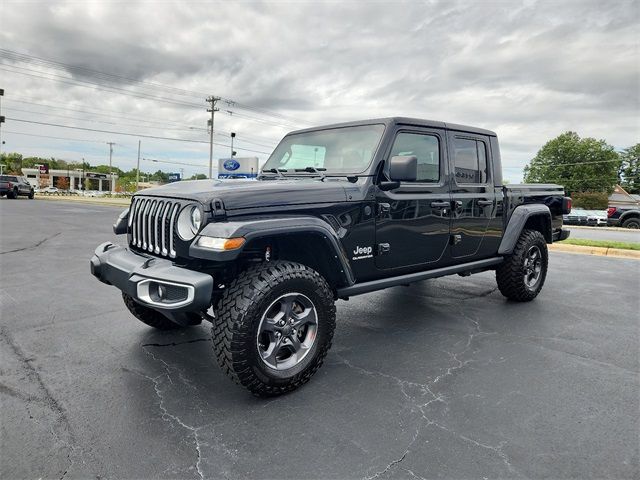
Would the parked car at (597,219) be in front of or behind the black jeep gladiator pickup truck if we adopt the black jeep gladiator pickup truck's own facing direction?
behind

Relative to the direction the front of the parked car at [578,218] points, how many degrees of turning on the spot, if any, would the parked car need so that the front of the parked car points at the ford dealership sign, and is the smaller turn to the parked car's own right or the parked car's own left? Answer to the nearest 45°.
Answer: approximately 45° to the parked car's own right

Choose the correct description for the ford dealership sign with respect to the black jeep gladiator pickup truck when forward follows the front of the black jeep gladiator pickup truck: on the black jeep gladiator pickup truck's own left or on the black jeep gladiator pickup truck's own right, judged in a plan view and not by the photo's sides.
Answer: on the black jeep gladiator pickup truck's own right

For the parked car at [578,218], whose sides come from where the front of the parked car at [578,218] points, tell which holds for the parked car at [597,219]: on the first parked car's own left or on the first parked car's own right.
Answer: on the first parked car's own left

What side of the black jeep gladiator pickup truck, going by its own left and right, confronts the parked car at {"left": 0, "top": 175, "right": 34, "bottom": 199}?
right

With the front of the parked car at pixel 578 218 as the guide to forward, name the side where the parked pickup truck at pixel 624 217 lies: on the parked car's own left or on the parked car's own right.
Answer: on the parked car's own left

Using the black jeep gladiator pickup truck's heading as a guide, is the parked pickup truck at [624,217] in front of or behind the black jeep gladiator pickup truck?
behind

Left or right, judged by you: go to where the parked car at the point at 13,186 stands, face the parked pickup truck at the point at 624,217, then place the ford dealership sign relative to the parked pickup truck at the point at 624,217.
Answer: left

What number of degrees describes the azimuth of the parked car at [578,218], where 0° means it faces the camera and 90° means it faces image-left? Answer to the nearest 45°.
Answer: approximately 45°
